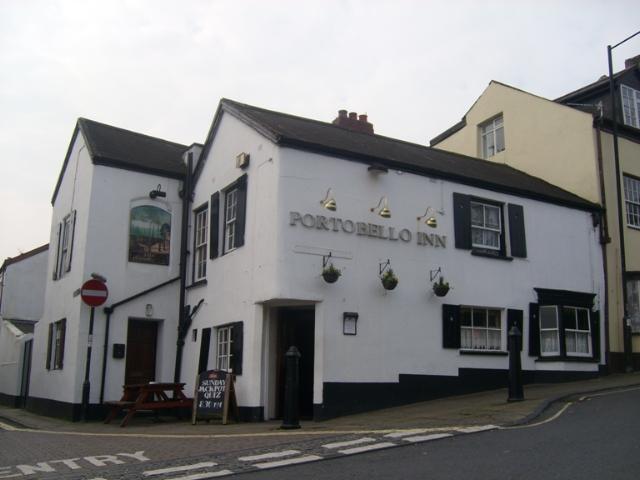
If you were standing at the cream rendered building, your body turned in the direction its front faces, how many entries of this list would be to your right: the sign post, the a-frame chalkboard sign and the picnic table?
3

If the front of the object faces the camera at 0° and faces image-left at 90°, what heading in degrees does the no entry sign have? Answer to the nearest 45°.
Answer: approximately 0°

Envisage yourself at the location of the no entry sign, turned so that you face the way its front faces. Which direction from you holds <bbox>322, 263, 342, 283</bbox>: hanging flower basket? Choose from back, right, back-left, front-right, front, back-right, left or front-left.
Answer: front-left

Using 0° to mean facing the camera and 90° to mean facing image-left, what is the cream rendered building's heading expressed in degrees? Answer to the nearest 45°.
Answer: approximately 315°

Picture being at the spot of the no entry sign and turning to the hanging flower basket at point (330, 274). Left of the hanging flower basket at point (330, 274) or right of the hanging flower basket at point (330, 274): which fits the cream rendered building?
left

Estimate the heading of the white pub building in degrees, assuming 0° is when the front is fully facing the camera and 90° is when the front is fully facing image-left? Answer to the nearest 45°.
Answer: approximately 315°

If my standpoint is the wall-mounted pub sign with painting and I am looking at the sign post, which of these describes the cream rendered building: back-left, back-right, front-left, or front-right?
back-left

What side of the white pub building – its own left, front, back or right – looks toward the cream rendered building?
left

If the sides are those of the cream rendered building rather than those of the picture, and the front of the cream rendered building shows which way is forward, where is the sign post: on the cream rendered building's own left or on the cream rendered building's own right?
on the cream rendered building's own right

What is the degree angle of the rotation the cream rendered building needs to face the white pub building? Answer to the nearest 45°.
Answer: approximately 90° to its right
